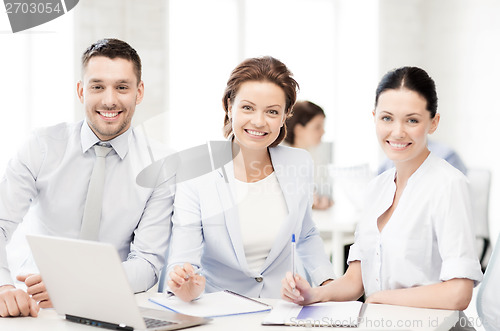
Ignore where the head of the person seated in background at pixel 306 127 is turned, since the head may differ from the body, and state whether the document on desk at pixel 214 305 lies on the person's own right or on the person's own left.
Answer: on the person's own right

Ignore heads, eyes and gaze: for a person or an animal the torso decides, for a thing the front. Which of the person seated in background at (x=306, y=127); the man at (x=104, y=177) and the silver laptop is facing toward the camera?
the man

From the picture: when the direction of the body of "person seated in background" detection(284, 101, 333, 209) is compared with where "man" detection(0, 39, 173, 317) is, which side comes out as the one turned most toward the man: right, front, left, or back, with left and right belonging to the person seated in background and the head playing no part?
right

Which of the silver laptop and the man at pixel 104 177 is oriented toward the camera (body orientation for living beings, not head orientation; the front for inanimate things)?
the man

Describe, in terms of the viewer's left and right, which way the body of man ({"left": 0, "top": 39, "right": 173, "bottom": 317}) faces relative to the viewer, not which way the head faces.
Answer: facing the viewer

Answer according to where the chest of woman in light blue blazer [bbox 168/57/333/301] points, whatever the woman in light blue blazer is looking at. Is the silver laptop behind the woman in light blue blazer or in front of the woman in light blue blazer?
in front

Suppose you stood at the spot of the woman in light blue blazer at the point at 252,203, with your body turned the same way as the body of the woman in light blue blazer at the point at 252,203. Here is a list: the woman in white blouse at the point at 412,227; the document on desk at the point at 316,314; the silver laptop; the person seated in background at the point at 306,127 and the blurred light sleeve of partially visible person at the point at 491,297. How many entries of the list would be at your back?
1

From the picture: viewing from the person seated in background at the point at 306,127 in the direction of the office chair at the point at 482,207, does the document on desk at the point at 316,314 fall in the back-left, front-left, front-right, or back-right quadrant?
front-right

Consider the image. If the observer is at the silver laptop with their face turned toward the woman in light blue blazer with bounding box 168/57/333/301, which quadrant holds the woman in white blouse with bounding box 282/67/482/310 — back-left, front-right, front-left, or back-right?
front-right

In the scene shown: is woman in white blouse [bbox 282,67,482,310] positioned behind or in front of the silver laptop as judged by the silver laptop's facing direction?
in front

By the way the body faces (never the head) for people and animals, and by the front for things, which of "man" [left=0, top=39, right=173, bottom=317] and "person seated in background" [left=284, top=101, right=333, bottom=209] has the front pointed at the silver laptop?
the man

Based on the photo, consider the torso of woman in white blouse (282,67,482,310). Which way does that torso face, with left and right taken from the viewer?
facing the viewer and to the left of the viewer
